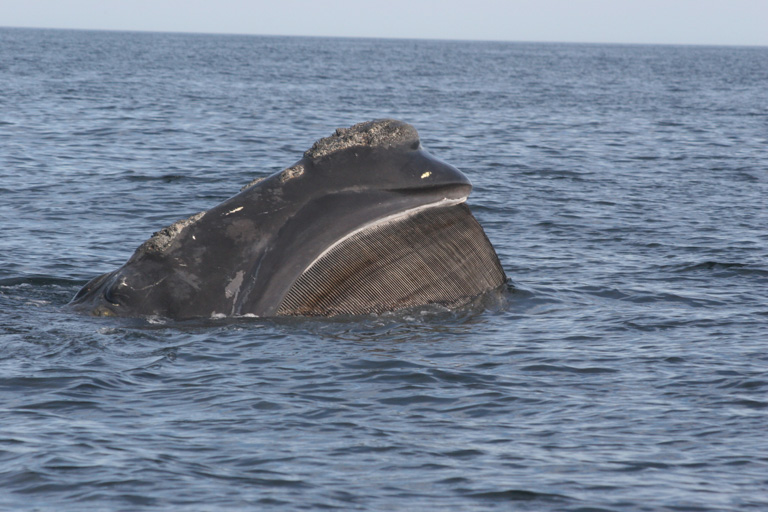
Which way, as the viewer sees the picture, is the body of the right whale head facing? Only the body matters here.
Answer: to the viewer's right
